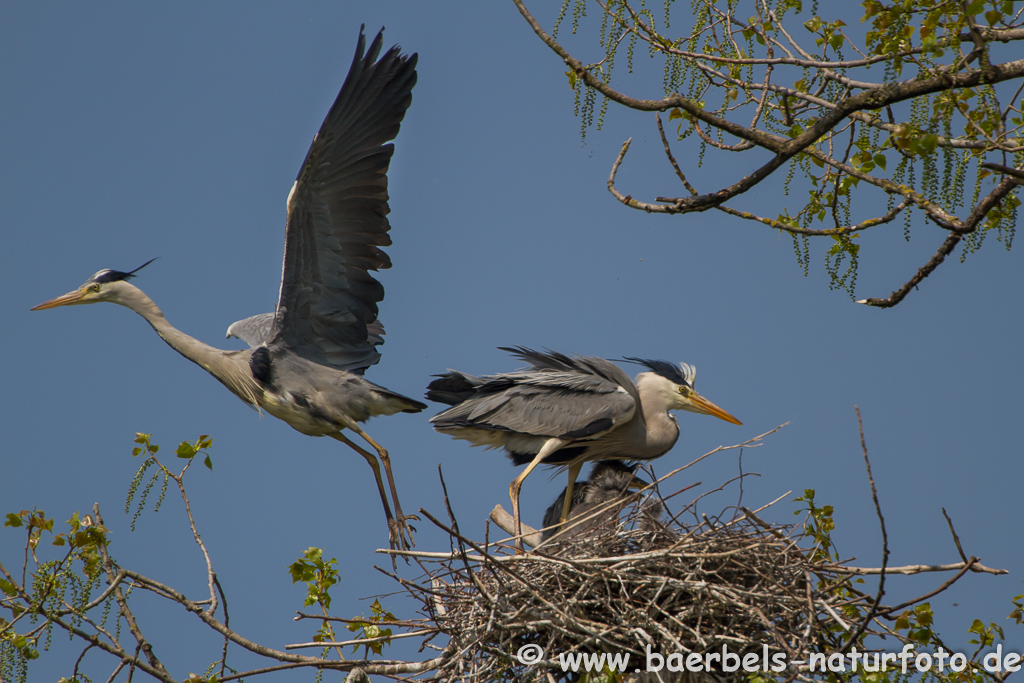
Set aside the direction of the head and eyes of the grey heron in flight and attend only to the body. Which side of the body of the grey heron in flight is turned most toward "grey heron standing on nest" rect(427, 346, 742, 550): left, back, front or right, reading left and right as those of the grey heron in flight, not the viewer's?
back

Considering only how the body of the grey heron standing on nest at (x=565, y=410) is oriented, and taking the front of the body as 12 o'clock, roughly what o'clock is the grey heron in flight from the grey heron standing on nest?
The grey heron in flight is roughly at 5 o'clock from the grey heron standing on nest.

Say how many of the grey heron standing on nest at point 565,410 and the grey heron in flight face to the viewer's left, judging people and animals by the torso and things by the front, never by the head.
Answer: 1

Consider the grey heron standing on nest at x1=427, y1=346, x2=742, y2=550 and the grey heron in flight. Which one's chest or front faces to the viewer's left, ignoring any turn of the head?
the grey heron in flight

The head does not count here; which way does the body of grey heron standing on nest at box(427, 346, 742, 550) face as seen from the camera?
to the viewer's right

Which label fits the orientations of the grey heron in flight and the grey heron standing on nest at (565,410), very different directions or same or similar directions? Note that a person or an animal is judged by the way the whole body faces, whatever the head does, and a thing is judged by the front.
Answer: very different directions

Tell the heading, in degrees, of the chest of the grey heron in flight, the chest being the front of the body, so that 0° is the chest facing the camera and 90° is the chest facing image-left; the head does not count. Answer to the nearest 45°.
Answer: approximately 90°
